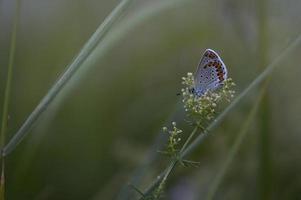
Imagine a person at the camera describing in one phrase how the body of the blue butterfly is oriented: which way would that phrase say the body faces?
to the viewer's left
